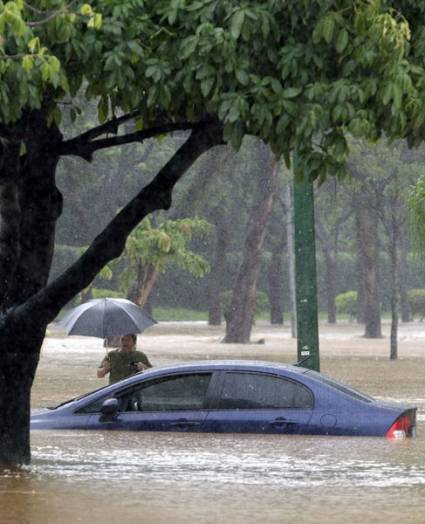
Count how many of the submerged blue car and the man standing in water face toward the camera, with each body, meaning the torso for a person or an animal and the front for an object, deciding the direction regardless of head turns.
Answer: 1

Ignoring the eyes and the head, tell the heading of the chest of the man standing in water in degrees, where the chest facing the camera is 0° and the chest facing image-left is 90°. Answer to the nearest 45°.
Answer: approximately 0°

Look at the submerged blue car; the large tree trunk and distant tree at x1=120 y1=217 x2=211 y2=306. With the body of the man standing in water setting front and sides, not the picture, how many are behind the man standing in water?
1

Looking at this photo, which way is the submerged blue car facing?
to the viewer's left

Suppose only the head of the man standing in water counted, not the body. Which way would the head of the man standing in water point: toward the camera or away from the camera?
toward the camera

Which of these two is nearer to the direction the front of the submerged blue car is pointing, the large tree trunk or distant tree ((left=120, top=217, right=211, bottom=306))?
the large tree trunk

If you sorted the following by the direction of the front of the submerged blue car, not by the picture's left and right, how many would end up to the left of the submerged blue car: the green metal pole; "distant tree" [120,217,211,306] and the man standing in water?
0

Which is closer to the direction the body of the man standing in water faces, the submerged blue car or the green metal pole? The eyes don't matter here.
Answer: the submerged blue car

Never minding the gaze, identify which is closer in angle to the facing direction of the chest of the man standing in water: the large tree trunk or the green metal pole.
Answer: the large tree trunk

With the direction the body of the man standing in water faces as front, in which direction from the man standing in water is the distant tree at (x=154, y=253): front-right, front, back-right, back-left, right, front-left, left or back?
back

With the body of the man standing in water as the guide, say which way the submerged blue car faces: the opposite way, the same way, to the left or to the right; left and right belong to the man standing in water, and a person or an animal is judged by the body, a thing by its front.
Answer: to the right

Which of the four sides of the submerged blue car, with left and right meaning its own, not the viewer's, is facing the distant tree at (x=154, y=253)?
right

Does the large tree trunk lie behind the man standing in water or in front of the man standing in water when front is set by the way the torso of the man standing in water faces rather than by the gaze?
in front
